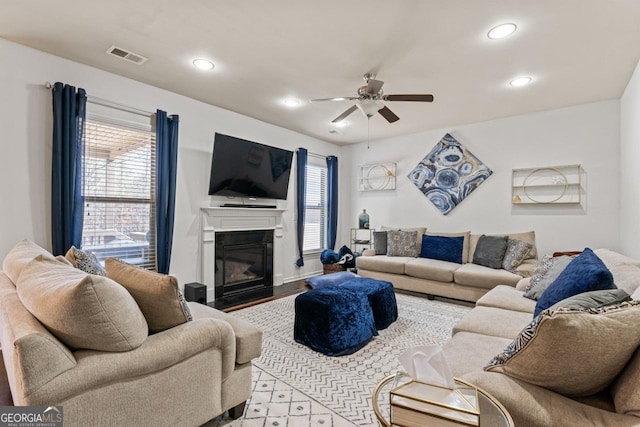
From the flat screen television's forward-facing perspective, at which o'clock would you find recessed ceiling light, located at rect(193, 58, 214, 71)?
The recessed ceiling light is roughly at 2 o'clock from the flat screen television.

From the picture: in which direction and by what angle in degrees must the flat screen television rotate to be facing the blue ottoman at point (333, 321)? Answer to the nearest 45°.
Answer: approximately 45° to its right

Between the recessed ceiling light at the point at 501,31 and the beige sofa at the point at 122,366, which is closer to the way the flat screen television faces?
the recessed ceiling light

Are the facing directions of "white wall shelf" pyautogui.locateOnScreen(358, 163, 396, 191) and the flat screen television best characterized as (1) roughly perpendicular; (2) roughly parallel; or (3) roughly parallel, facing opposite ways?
roughly perpendicular

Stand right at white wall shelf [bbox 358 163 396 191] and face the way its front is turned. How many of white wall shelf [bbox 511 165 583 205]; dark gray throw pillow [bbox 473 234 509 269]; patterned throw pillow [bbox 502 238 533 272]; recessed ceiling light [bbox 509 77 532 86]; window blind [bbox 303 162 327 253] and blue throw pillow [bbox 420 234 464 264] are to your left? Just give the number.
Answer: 5

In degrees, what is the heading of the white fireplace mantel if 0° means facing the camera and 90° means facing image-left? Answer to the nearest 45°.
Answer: approximately 315°

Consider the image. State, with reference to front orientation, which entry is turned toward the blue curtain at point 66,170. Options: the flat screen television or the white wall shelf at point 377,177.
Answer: the white wall shelf

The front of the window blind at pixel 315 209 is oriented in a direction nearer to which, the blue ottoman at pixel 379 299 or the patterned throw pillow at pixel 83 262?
the blue ottoman

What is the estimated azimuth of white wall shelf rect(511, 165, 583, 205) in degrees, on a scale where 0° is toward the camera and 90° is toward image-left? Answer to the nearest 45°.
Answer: approximately 0°

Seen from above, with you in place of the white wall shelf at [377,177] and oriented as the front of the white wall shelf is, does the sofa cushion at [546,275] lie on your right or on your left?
on your left

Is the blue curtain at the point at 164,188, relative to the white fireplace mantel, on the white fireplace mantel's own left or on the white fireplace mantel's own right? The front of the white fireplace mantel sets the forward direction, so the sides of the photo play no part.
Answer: on the white fireplace mantel's own right

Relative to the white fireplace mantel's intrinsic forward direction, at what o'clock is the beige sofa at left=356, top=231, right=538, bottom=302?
The beige sofa is roughly at 11 o'clock from the white fireplace mantel.

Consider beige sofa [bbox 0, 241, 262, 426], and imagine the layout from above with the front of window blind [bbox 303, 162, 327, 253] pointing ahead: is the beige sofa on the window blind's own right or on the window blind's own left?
on the window blind's own right

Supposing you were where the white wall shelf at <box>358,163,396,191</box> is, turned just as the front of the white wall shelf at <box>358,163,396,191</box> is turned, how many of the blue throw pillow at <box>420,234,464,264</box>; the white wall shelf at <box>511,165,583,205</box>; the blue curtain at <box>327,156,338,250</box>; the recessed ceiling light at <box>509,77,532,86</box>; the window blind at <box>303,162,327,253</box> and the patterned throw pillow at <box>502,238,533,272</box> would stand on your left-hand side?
4

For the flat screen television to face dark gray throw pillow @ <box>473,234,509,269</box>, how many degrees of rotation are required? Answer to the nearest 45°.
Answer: approximately 45° to its left
